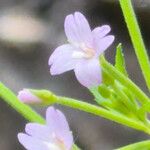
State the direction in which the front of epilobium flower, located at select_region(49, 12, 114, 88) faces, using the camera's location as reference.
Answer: facing the viewer and to the left of the viewer

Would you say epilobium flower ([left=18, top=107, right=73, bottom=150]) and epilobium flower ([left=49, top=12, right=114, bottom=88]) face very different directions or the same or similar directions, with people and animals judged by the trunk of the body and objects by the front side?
same or similar directions

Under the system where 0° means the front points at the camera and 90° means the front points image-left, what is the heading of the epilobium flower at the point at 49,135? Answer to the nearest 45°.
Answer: approximately 45°
